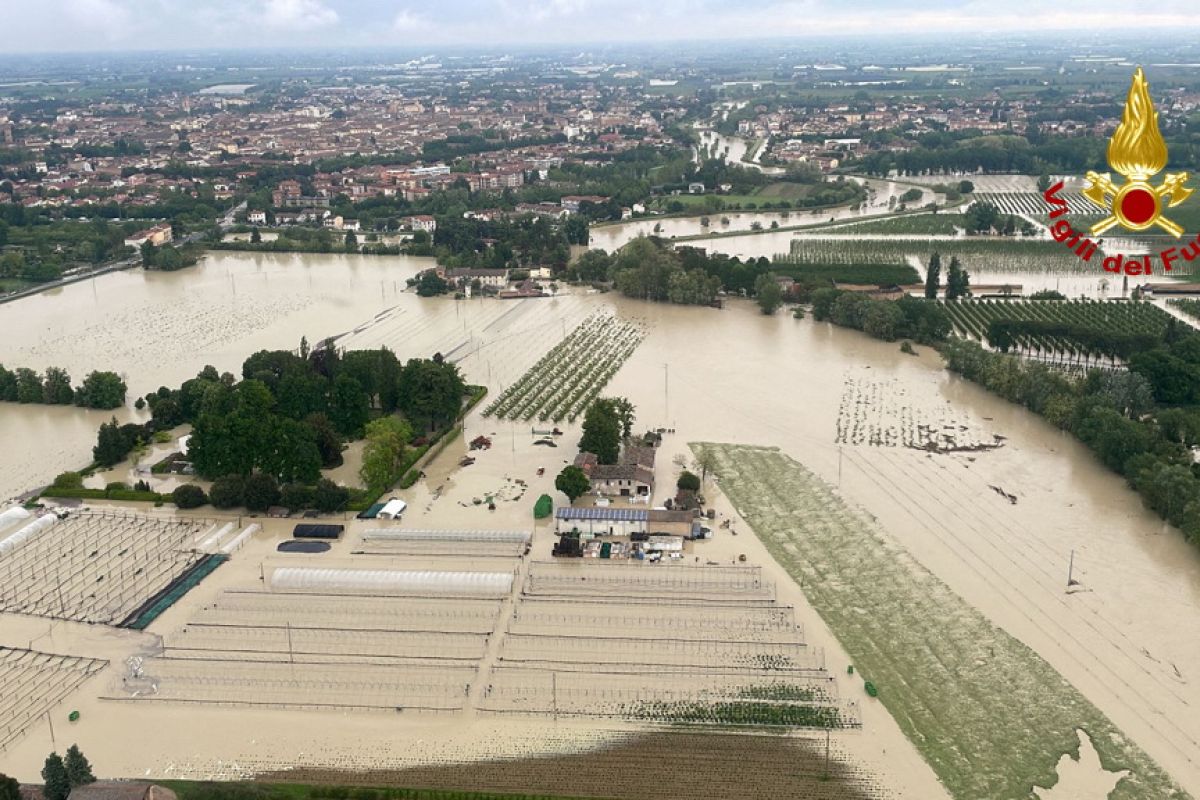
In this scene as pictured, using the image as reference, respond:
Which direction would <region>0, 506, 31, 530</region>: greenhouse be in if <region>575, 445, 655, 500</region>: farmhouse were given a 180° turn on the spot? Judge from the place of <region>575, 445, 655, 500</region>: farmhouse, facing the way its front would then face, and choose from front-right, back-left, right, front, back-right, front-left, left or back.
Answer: left

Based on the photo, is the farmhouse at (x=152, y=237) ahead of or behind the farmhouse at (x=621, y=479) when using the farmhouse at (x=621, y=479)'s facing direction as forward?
behind

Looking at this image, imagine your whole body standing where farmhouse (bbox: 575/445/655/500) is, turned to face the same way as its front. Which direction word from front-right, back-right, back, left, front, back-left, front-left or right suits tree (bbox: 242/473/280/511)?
right

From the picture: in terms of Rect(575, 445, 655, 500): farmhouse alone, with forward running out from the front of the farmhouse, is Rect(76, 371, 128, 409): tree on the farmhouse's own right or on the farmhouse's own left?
on the farmhouse's own right

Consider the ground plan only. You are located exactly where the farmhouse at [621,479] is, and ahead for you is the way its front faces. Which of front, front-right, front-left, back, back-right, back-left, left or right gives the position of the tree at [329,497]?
right

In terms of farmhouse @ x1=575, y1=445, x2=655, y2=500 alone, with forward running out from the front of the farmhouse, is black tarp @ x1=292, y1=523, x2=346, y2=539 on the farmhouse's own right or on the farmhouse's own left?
on the farmhouse's own right

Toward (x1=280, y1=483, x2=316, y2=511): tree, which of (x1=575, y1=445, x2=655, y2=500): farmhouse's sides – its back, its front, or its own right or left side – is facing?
right

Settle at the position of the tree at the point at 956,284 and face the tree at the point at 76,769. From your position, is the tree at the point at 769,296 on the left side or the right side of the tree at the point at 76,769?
right

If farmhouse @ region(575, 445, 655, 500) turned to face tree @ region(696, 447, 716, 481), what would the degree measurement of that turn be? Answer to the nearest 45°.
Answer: approximately 135° to its left

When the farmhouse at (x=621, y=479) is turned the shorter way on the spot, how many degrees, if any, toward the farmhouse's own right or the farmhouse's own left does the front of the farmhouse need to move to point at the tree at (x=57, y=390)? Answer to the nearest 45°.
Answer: approximately 135° to the farmhouse's own right

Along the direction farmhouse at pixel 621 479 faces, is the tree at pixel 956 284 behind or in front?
behind

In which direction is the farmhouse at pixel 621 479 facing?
toward the camera
